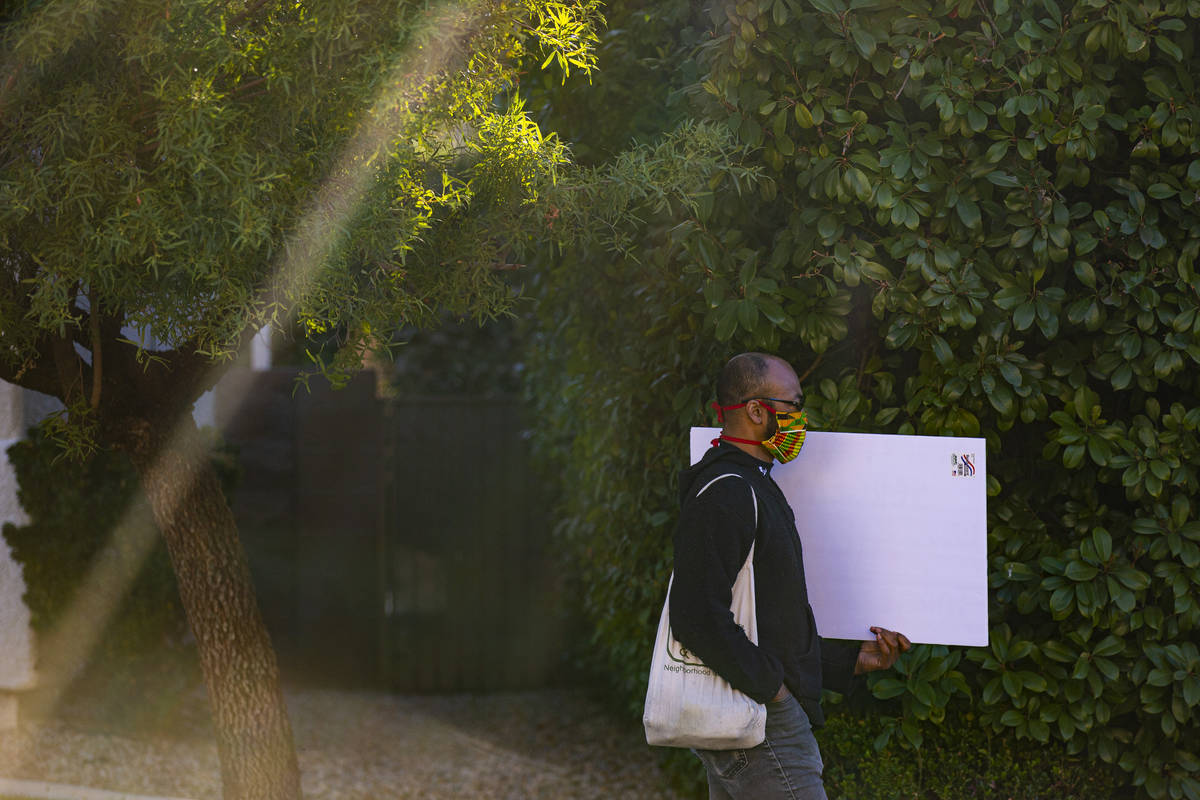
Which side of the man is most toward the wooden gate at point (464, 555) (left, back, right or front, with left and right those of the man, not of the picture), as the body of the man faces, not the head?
left

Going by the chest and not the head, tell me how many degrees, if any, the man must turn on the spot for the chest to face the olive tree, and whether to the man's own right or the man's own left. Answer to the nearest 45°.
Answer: approximately 180°

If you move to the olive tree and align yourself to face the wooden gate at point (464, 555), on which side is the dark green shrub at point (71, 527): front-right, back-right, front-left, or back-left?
front-left

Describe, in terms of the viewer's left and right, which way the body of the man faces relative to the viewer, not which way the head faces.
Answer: facing to the right of the viewer

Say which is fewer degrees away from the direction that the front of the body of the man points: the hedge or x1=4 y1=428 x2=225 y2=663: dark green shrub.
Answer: the hedge

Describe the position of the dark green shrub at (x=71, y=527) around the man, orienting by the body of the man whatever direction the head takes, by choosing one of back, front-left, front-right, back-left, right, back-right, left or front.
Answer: back-left

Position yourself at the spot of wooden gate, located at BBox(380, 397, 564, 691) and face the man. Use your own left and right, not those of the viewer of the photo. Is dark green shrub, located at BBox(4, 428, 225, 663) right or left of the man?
right

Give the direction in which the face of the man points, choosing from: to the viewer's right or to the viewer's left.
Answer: to the viewer's right

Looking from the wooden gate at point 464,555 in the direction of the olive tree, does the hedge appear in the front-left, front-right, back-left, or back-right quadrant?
front-left
